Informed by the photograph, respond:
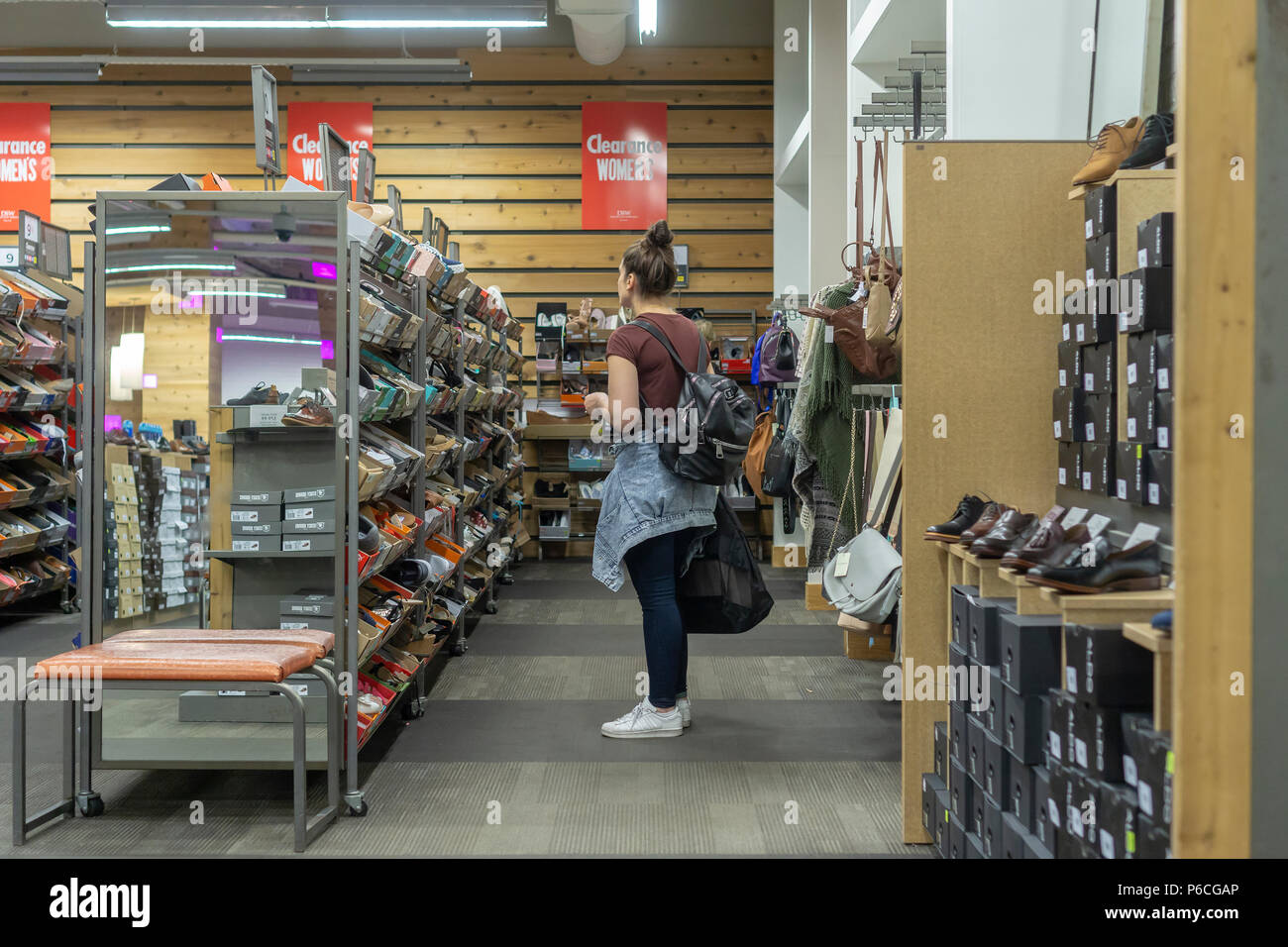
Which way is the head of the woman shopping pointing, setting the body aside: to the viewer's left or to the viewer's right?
to the viewer's left

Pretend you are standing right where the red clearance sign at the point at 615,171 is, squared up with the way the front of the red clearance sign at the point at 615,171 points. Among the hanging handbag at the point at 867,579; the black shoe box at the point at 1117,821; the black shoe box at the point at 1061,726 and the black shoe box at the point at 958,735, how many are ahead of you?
4

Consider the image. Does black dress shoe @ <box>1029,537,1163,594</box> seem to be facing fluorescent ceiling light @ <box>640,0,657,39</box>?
no

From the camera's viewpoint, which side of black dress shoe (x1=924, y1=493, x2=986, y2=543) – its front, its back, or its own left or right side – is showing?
left

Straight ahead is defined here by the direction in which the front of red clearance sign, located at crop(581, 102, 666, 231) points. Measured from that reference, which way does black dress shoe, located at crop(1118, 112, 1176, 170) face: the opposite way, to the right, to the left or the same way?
to the right

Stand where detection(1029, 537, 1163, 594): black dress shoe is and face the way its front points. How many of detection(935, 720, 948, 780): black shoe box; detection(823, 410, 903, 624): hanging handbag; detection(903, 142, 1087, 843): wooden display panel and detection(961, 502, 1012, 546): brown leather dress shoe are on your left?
0

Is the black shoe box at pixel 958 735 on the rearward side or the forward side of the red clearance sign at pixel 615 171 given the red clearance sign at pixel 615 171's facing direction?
on the forward side

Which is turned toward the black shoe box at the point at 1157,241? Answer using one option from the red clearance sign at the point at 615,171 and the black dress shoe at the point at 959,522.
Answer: the red clearance sign

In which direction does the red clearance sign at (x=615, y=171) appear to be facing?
toward the camera

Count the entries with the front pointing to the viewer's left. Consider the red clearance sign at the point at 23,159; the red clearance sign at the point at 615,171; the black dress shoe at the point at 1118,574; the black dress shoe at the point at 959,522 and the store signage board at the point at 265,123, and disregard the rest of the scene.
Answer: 2

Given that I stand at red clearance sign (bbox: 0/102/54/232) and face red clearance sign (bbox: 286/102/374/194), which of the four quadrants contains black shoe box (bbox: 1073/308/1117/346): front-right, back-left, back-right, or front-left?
front-right

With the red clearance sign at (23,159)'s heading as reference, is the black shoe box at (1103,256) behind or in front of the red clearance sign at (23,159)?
in front

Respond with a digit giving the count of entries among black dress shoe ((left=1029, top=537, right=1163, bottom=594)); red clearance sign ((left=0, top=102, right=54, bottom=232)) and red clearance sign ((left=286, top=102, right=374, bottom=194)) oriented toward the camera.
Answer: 2

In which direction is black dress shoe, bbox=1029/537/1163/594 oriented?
to the viewer's left
